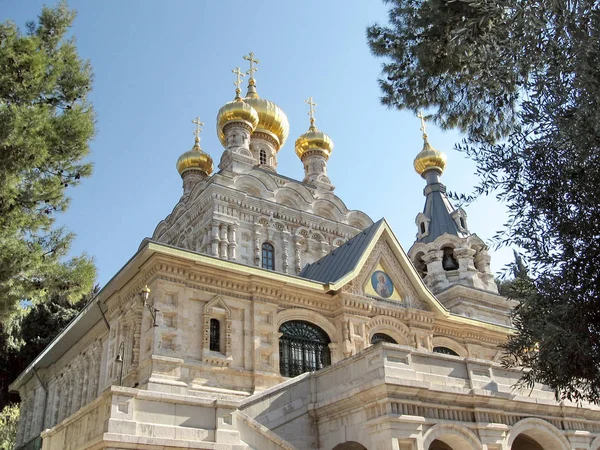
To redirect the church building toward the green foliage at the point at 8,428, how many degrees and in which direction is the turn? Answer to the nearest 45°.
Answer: approximately 180°

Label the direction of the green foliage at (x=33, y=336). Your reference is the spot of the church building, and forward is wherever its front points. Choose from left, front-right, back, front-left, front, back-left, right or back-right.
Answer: back
